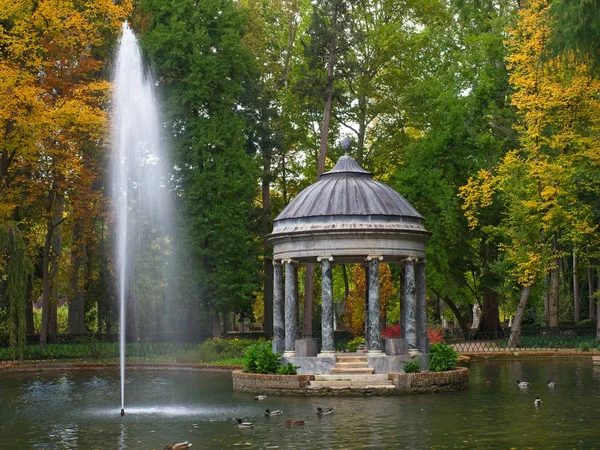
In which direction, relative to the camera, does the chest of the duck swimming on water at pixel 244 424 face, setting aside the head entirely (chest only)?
to the viewer's left

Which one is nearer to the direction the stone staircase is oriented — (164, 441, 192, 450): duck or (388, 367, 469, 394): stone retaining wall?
the duck

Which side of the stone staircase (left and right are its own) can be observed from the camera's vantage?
front

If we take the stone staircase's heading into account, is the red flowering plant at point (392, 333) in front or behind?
behind

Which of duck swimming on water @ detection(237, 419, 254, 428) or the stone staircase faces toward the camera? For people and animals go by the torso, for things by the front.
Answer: the stone staircase

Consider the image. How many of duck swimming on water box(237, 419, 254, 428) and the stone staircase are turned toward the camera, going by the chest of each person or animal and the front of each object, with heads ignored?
1

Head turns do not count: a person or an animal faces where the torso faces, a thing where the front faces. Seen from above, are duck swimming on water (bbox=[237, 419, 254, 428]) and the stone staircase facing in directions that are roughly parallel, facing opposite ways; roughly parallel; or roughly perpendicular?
roughly perpendicular

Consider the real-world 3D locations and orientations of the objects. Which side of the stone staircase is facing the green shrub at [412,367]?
left
